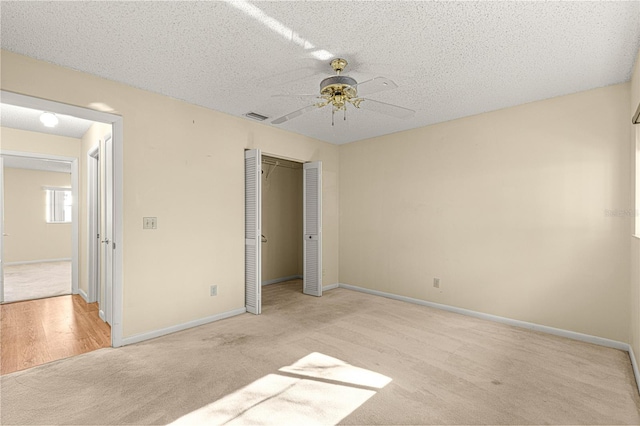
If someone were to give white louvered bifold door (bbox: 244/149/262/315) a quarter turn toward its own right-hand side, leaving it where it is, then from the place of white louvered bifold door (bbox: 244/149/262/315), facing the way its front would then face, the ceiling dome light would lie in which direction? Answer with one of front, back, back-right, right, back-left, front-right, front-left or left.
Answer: front-left

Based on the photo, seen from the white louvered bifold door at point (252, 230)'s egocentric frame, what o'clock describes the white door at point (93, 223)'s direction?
The white door is roughly at 2 o'clock from the white louvered bifold door.

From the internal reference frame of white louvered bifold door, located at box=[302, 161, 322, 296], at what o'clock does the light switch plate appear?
The light switch plate is roughly at 12 o'clock from the white louvered bifold door.

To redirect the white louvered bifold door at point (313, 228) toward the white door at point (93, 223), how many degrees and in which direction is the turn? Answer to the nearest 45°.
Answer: approximately 45° to its right

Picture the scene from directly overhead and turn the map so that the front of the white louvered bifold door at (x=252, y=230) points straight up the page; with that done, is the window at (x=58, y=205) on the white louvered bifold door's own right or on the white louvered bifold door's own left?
on the white louvered bifold door's own right

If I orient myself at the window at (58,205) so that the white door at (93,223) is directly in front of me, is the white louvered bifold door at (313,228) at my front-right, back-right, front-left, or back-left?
front-left

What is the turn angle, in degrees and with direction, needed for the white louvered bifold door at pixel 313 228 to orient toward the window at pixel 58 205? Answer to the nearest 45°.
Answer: approximately 90° to its right

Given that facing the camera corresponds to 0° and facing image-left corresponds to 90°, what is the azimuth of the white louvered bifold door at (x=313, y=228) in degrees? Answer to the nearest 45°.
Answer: approximately 45°

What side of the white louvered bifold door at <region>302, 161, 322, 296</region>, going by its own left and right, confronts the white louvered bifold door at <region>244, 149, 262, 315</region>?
front
